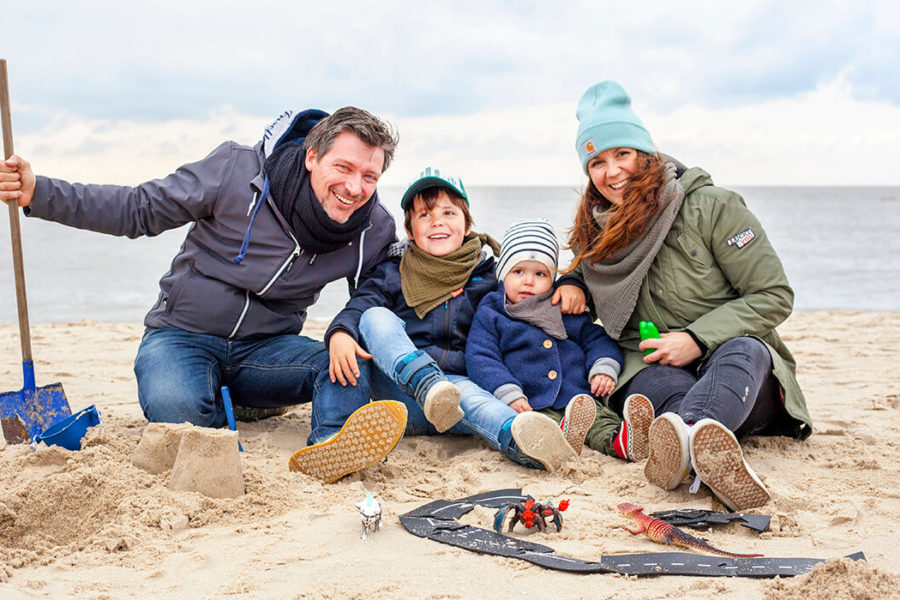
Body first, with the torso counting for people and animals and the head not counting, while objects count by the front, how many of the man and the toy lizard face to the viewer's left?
1

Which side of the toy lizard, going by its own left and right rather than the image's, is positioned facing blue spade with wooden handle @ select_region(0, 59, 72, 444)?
front

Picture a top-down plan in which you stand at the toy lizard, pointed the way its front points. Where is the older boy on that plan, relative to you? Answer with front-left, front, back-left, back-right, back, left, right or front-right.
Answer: front-right

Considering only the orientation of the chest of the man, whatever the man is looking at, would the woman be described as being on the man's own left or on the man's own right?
on the man's own left

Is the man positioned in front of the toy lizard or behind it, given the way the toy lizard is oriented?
in front

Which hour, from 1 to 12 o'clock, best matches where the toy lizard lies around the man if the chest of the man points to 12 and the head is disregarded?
The toy lizard is roughly at 11 o'clock from the man.

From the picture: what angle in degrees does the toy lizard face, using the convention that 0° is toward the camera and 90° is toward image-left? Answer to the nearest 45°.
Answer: approximately 90°

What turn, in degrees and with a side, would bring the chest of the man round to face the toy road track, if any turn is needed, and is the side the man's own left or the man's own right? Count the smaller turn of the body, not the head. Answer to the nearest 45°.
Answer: approximately 45° to the man's own left

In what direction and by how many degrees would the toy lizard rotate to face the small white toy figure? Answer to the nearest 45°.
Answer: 0° — it already faces it

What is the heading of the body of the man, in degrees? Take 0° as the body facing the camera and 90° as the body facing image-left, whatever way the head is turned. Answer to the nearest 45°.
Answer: approximately 0°

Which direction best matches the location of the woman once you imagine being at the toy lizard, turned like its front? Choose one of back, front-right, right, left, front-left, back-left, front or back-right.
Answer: right

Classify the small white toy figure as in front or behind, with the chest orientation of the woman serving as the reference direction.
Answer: in front
